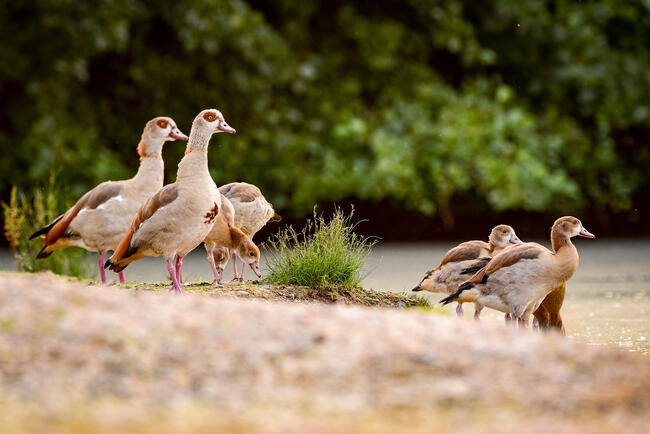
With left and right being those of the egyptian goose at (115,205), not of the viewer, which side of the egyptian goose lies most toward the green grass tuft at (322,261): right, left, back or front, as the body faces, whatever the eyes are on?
front

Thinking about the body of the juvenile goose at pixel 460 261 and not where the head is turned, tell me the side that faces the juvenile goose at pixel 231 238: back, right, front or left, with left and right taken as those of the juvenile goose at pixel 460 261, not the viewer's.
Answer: back

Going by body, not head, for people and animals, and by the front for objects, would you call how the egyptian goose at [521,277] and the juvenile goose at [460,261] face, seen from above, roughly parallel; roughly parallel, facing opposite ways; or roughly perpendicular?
roughly parallel

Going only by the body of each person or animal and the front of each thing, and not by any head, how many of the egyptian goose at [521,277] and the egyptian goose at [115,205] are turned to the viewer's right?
2

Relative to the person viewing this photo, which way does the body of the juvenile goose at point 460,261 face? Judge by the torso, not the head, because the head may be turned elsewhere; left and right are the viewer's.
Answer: facing to the right of the viewer

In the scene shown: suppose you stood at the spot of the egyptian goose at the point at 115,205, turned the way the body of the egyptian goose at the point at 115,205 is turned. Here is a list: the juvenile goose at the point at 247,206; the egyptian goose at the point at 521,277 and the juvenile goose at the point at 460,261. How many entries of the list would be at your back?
0

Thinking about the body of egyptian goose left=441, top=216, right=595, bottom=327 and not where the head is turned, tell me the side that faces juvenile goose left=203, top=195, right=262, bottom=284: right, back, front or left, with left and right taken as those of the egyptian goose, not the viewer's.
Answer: back

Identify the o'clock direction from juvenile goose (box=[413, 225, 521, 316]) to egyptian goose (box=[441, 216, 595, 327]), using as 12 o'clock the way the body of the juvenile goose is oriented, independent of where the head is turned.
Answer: The egyptian goose is roughly at 2 o'clock from the juvenile goose.

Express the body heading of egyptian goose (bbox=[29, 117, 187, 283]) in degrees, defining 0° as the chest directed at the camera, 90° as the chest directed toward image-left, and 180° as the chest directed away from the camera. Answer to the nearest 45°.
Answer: approximately 270°

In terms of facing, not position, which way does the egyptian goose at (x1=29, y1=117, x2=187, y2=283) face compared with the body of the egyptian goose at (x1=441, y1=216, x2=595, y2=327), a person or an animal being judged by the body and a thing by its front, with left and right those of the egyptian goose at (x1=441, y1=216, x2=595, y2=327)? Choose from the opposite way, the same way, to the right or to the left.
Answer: the same way

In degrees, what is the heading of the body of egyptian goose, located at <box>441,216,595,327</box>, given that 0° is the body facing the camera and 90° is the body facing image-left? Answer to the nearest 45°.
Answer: approximately 270°

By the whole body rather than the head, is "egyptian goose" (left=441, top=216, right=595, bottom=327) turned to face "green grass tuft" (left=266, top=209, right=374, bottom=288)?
no
